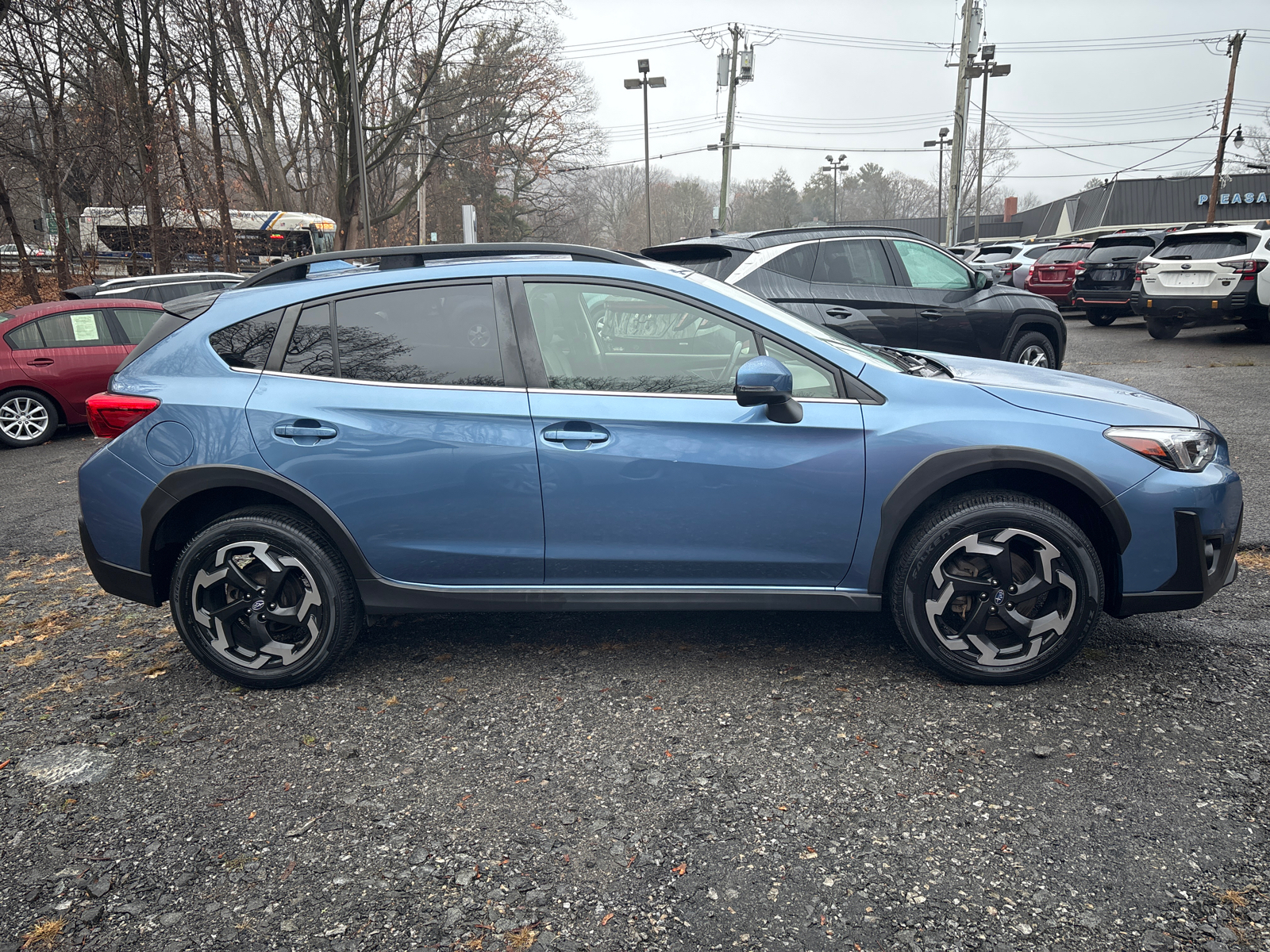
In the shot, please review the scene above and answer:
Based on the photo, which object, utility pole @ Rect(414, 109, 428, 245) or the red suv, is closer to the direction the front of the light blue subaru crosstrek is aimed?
the red suv

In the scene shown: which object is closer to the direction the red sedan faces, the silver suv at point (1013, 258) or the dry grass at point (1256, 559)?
the silver suv

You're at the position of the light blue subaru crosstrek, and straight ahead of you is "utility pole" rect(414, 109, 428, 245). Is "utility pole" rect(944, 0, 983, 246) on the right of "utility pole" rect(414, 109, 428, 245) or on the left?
right

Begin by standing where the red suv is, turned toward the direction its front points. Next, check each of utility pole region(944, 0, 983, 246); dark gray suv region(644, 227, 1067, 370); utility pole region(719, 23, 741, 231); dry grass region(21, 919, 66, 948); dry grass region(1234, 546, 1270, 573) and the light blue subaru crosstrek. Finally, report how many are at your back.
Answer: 4

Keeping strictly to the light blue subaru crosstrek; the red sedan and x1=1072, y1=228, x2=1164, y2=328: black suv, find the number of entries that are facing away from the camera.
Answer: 1

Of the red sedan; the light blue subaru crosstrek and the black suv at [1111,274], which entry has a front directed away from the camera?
the black suv

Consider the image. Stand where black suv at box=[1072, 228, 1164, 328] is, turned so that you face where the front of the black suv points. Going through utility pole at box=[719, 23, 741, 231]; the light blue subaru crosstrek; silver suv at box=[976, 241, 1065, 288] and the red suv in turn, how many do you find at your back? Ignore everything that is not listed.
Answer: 1

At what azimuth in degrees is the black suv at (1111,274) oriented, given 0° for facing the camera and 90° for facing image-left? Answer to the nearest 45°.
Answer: approximately 180°

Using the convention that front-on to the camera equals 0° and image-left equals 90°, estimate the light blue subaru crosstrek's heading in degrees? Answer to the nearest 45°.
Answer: approximately 270°

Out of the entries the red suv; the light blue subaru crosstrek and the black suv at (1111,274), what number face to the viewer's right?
1

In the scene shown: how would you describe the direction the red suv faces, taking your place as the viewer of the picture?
facing away from the viewer
